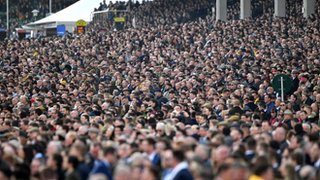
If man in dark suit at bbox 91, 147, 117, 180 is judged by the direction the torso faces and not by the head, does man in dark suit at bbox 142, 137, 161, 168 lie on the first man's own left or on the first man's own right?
on the first man's own left
